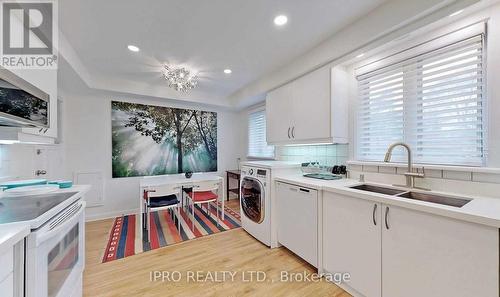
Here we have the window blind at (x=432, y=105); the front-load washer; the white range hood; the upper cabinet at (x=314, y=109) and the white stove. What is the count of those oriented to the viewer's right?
2

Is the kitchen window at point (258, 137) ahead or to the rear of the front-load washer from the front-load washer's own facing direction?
to the rear

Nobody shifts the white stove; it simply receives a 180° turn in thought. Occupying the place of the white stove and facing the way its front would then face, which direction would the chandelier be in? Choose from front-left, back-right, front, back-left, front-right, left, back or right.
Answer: back-right

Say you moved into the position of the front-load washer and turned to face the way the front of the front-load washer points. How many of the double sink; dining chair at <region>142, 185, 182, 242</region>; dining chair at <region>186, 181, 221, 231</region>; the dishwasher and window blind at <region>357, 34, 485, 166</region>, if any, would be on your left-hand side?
3

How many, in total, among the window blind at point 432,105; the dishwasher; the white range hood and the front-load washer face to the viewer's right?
1

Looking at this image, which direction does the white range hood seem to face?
to the viewer's right

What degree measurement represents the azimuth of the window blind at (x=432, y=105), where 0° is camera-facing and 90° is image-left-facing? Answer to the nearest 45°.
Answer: approximately 45°

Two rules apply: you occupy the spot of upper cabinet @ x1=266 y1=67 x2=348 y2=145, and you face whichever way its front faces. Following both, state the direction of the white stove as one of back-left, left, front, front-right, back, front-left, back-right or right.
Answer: front

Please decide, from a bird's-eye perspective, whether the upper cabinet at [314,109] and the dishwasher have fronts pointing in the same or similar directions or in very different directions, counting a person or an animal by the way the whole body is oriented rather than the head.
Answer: same or similar directions

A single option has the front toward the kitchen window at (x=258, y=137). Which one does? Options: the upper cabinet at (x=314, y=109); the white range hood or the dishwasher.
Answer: the white range hood

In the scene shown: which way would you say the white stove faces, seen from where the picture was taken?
facing to the right of the viewer

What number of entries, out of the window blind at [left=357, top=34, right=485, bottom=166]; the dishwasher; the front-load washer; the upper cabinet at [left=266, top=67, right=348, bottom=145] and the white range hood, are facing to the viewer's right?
1

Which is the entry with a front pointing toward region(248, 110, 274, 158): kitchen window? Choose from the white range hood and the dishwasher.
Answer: the white range hood

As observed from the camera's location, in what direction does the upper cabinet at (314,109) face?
facing the viewer and to the left of the viewer

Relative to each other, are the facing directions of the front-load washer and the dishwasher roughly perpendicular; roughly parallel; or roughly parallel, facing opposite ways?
roughly parallel

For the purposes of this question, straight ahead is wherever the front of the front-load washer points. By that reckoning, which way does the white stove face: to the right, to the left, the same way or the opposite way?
the opposite way

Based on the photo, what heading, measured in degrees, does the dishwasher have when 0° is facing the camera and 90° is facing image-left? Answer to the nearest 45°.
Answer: approximately 45°
